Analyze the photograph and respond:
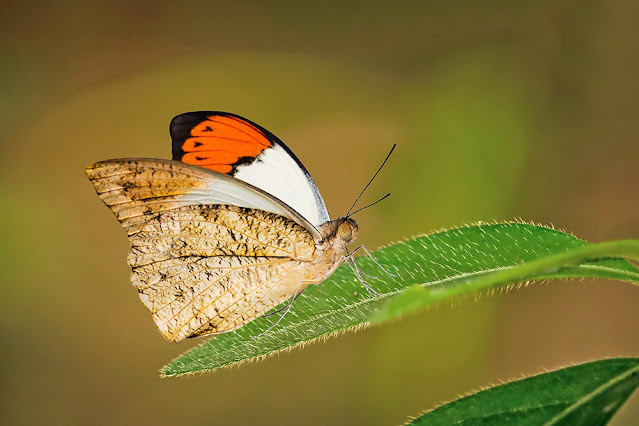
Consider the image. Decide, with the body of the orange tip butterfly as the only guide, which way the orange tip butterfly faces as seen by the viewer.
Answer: to the viewer's right

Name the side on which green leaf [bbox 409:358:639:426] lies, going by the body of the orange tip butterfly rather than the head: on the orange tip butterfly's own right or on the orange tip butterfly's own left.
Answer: on the orange tip butterfly's own right
